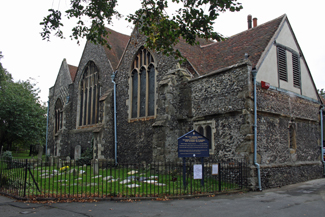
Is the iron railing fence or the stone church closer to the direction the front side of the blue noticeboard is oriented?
the iron railing fence

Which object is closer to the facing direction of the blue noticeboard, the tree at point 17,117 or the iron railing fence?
the iron railing fence

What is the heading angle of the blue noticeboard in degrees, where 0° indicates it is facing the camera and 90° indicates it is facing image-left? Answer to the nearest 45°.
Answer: approximately 0°

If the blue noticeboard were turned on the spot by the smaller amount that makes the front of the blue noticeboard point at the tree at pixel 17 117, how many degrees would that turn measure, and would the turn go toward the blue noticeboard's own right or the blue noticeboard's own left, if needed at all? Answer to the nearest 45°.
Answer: approximately 135° to the blue noticeboard's own right
